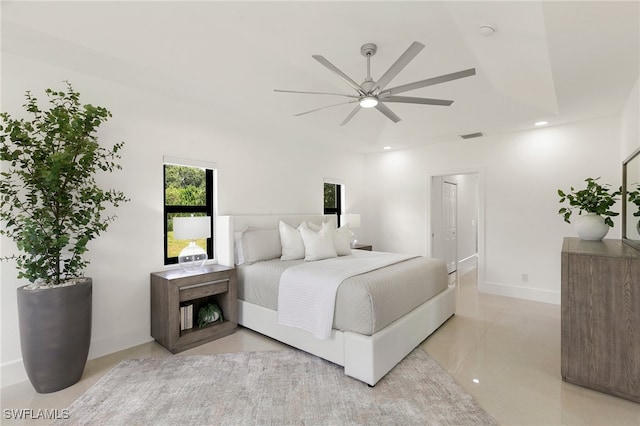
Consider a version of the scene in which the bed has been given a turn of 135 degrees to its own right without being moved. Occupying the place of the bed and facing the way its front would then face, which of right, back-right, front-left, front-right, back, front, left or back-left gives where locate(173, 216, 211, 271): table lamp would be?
front

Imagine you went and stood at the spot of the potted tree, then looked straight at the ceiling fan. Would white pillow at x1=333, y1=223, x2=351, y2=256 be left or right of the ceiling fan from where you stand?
left

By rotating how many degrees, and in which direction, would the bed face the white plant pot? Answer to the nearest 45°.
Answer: approximately 45° to its left

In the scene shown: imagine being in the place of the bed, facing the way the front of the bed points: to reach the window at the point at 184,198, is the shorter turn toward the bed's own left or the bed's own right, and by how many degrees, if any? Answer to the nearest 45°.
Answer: approximately 135° to the bed's own right

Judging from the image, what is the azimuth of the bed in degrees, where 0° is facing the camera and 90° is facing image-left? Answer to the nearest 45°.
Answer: approximately 315°

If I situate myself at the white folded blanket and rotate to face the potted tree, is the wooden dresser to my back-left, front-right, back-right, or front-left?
back-left

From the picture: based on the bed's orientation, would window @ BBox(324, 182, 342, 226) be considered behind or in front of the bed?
behind

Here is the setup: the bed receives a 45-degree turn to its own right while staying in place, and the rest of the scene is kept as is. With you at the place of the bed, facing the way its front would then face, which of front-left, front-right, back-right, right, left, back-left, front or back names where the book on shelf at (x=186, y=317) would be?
right
